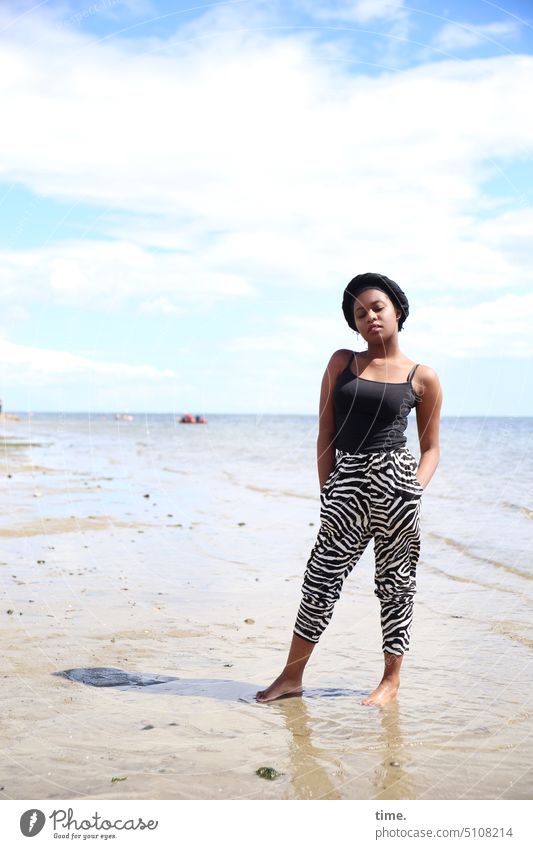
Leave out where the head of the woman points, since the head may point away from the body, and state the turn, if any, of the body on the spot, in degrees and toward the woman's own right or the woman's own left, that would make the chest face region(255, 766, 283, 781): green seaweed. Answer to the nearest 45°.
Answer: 0° — they already face it

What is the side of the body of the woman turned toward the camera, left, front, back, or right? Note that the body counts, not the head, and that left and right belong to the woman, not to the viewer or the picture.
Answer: front
